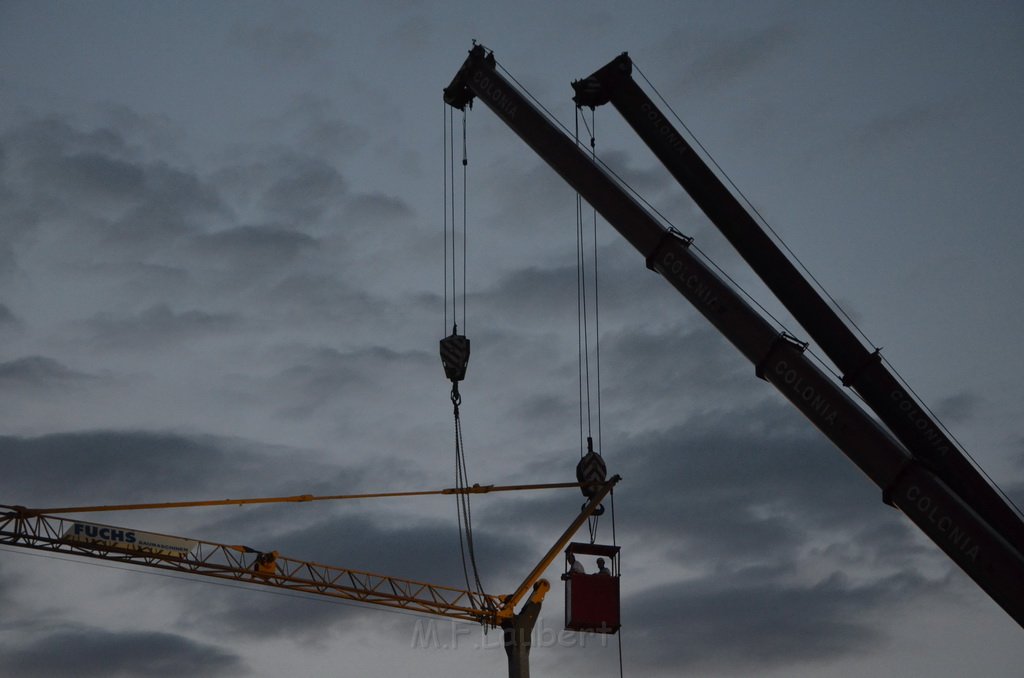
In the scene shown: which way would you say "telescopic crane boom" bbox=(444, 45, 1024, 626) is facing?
to the viewer's left

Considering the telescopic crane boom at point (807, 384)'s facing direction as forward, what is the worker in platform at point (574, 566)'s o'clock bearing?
The worker in platform is roughly at 12 o'clock from the telescopic crane boom.
